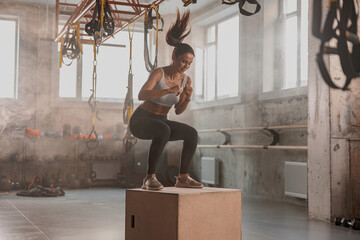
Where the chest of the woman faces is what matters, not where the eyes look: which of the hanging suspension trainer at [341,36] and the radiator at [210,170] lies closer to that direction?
the hanging suspension trainer

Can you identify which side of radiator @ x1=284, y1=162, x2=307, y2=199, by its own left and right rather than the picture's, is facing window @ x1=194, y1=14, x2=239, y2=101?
right

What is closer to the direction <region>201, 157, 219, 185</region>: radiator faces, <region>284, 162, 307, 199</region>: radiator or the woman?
the woman

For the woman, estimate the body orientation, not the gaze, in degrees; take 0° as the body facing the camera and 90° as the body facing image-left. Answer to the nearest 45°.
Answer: approximately 315°

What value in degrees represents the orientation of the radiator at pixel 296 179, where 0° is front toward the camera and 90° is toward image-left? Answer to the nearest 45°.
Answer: approximately 45°

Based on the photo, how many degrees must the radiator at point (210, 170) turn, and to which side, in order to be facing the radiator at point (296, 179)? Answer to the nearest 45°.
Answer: approximately 90° to its left

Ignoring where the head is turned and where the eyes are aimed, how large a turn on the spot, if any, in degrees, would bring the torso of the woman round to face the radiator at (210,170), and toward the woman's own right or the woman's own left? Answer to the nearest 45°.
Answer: approximately 135° to the woman's own left

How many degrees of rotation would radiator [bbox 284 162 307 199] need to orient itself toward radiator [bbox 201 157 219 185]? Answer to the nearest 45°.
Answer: approximately 90° to its right

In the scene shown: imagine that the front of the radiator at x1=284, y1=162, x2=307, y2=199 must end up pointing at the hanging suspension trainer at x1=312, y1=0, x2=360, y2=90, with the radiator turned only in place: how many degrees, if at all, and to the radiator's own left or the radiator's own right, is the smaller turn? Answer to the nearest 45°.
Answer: approximately 45° to the radiator's own left

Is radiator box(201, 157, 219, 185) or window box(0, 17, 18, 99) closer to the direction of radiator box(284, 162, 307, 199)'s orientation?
the window

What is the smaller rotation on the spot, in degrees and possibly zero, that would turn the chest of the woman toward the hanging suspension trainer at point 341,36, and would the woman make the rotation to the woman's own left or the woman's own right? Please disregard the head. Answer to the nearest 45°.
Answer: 0° — they already face it

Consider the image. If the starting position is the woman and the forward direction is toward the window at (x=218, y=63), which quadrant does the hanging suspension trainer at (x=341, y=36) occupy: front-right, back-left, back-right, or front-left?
back-right
